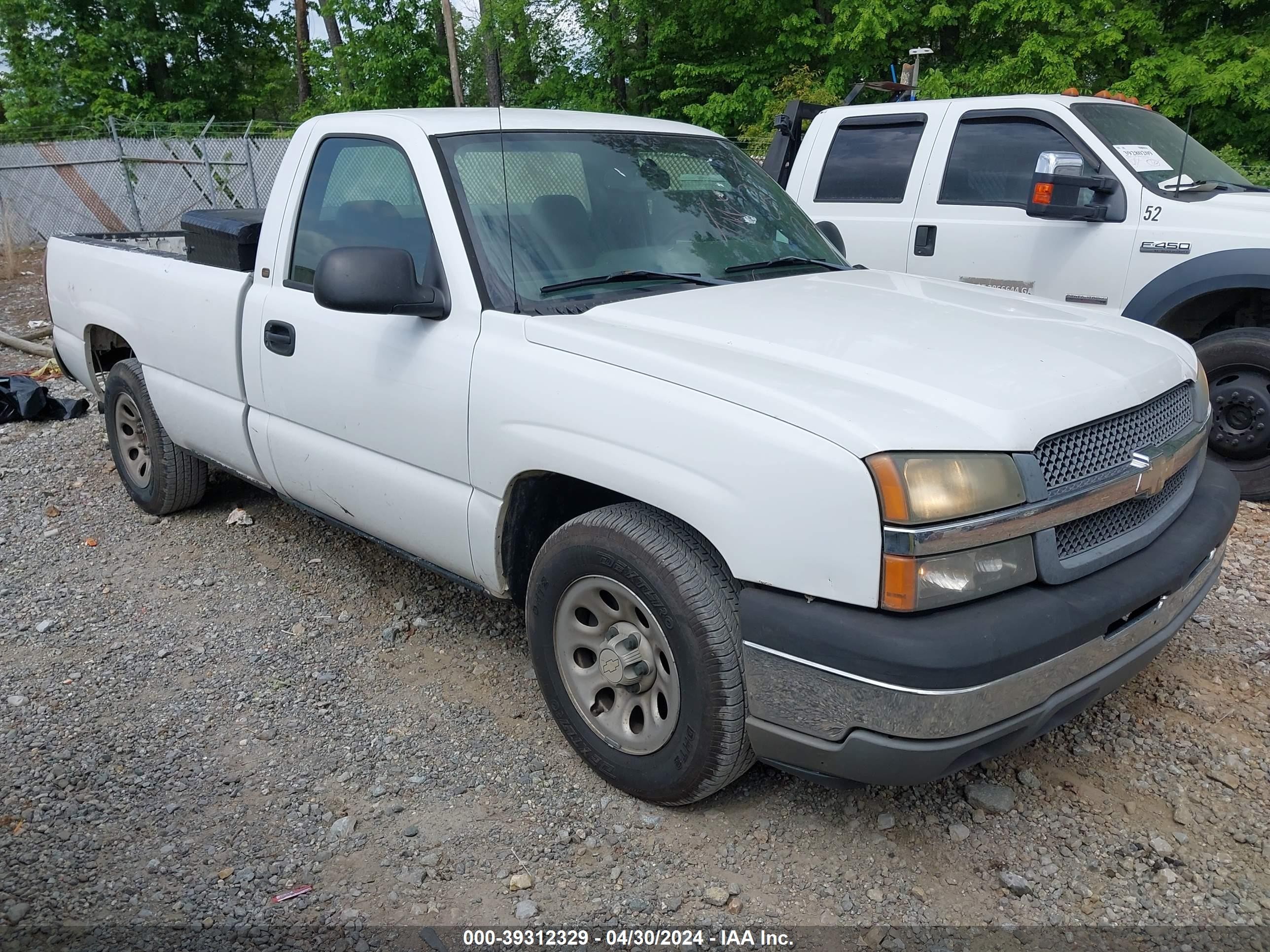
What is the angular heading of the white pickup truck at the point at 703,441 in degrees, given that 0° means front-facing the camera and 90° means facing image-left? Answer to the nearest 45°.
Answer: approximately 315°

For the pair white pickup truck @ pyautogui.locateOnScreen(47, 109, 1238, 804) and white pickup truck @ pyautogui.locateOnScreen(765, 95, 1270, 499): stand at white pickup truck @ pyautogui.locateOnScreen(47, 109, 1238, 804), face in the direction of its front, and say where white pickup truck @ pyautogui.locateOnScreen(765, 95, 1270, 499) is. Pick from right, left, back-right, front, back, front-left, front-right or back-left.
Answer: left

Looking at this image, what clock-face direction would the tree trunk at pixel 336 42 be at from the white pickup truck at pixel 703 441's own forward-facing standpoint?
The tree trunk is roughly at 7 o'clock from the white pickup truck.

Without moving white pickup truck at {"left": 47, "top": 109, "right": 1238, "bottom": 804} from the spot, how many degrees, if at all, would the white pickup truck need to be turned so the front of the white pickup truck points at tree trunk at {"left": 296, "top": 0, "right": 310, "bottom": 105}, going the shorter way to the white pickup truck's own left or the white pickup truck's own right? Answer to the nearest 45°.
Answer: approximately 135° to the white pickup truck's own left

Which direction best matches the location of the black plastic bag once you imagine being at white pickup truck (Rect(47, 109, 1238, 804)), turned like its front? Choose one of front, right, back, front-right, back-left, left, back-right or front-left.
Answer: back

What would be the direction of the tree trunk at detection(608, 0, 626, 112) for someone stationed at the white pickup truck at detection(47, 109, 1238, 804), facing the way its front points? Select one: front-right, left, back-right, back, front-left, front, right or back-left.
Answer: back-left

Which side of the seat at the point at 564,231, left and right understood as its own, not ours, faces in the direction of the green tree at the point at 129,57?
back
